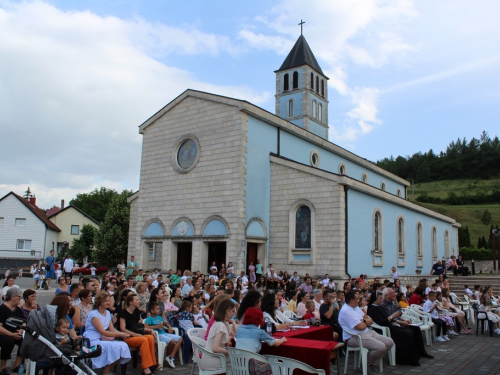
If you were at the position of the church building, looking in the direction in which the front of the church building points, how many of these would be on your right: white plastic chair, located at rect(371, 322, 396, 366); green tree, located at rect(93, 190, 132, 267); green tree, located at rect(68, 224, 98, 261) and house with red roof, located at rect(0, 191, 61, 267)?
3

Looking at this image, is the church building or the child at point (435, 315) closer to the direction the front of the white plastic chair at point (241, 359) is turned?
the child

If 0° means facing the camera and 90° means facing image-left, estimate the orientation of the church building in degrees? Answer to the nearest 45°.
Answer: approximately 45°

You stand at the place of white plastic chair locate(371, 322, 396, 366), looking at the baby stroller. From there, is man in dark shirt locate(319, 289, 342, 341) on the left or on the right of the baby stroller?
right

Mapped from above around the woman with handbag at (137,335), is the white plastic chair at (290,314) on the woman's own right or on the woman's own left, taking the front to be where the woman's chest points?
on the woman's own left
